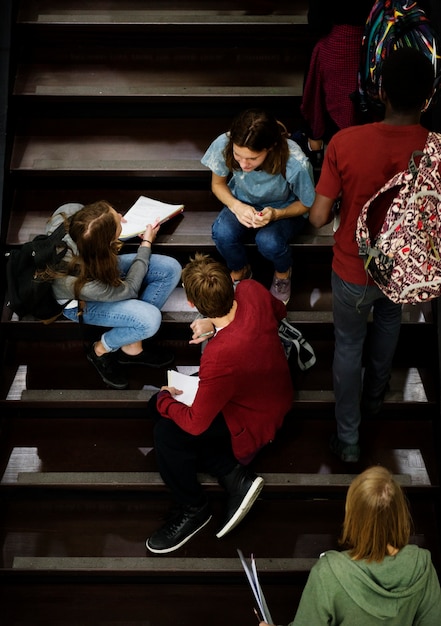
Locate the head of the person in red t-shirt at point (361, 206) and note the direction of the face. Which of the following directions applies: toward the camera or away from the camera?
away from the camera

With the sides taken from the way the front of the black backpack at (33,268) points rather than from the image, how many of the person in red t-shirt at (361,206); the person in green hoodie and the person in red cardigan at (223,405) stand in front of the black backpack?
0

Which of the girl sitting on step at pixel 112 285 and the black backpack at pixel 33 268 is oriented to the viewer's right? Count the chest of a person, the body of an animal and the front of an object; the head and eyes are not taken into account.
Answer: the girl sitting on step

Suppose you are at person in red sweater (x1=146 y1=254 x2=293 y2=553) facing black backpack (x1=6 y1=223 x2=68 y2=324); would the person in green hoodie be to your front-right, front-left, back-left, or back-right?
back-left

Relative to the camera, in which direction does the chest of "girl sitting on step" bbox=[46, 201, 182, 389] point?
to the viewer's right

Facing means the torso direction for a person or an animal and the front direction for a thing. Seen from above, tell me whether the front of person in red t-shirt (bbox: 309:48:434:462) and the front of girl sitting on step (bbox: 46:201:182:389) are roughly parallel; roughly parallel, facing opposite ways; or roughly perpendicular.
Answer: roughly perpendicular

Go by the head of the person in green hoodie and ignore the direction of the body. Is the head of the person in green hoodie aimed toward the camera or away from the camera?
away from the camera

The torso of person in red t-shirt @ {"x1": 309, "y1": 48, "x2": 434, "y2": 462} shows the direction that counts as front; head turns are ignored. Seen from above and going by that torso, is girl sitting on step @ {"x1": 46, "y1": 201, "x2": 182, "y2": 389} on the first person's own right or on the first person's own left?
on the first person's own left

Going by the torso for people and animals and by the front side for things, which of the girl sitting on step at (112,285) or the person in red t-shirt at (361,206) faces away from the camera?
the person in red t-shirt

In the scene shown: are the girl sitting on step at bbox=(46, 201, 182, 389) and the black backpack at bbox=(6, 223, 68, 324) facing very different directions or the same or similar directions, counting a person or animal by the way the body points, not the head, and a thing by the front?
very different directions

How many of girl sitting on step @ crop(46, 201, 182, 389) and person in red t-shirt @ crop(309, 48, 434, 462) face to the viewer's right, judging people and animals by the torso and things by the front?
1

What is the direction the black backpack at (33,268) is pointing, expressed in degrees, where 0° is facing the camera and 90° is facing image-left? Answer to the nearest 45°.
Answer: approximately 90°

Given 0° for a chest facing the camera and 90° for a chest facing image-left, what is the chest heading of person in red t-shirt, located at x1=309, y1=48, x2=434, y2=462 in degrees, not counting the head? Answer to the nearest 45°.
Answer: approximately 180°

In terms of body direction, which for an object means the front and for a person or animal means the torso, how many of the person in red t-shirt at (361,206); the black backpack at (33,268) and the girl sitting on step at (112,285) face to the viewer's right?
1

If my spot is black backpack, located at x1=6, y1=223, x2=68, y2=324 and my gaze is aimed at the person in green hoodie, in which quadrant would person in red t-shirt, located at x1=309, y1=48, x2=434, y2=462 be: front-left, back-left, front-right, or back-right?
front-left
